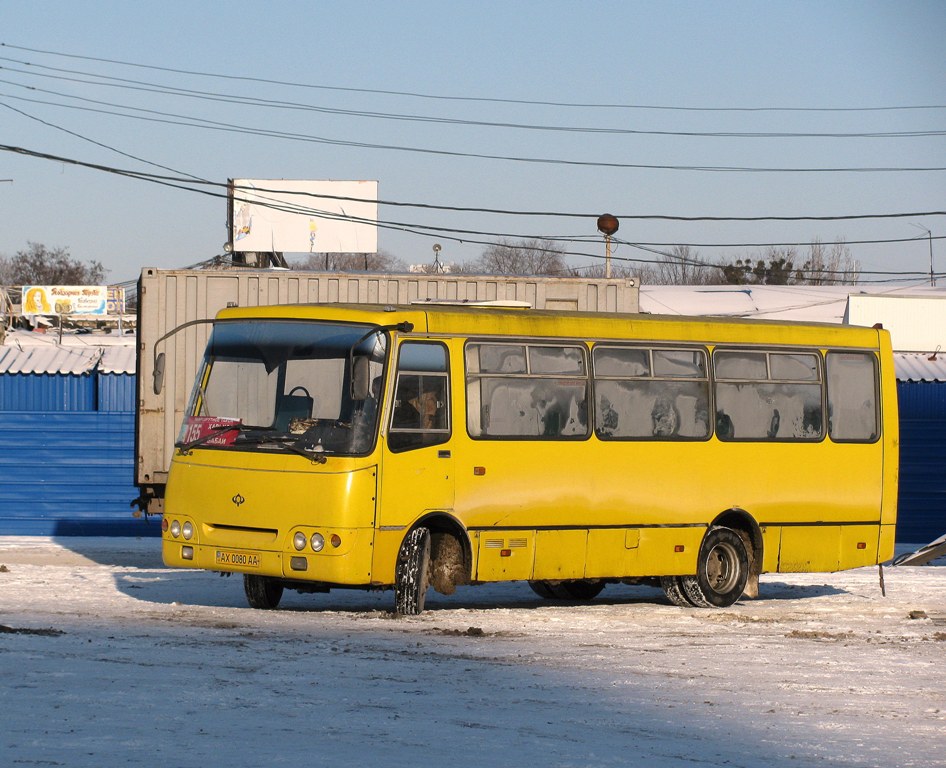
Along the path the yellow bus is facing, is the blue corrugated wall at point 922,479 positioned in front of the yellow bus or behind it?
behind

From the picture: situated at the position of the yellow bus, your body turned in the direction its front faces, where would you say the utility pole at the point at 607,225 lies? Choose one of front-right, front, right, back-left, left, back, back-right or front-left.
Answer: back-right

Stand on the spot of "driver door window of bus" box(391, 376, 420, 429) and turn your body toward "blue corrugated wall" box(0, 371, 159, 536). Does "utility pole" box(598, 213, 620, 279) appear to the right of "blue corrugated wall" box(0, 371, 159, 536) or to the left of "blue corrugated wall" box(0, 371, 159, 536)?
right

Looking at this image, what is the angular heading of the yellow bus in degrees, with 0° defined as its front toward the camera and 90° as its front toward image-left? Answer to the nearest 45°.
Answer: approximately 45°

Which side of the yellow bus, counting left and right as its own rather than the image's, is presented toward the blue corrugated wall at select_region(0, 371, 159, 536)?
right
